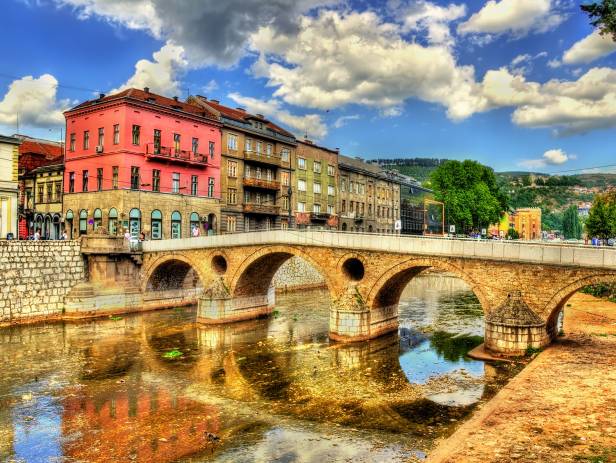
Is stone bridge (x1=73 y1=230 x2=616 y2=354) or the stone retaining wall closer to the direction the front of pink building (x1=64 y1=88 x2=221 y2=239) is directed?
the stone bridge

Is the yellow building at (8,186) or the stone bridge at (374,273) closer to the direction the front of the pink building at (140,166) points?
the stone bridge

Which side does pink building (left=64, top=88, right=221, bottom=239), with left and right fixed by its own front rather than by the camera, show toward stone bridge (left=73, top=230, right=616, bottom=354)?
front

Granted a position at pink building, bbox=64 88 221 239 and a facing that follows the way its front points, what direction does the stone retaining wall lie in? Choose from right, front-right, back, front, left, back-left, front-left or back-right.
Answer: right

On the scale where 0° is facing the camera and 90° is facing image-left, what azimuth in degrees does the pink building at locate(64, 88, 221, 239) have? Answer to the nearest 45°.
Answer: approximately 315°

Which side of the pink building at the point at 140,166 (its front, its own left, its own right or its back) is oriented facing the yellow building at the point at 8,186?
right
